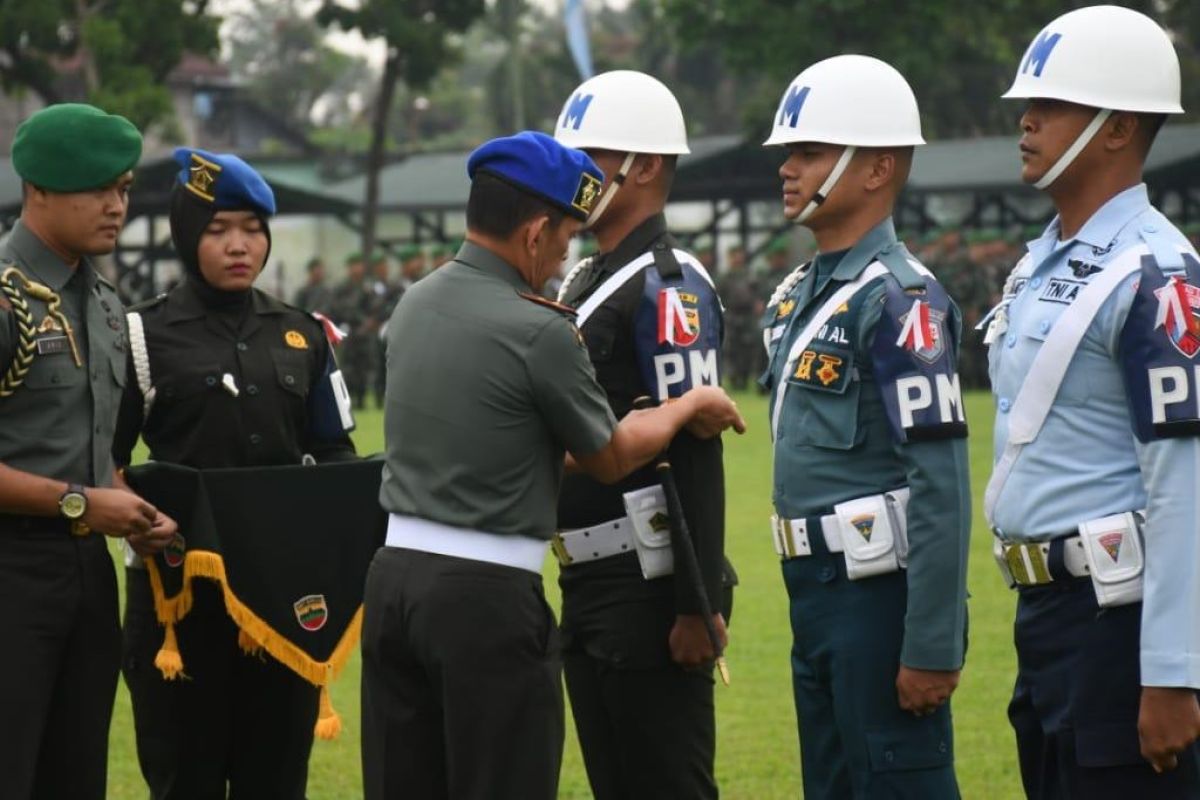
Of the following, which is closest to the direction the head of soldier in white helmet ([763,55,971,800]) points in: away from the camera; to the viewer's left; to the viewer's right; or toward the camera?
to the viewer's left

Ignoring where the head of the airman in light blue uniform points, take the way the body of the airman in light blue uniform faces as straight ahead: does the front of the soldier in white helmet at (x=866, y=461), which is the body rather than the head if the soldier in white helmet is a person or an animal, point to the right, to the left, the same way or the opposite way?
the same way

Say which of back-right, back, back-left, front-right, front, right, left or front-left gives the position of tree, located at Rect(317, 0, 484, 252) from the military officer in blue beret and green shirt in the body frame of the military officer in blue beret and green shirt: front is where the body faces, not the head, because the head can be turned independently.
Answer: front-left

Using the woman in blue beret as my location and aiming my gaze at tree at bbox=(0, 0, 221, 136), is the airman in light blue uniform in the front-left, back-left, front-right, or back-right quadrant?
back-right

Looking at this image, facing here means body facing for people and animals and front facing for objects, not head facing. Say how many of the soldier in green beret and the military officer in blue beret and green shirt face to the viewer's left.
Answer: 0

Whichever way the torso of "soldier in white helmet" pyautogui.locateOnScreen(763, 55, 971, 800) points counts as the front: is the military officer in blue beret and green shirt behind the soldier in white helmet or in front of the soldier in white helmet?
in front

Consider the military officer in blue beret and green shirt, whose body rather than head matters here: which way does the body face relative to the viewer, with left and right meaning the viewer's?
facing away from the viewer and to the right of the viewer

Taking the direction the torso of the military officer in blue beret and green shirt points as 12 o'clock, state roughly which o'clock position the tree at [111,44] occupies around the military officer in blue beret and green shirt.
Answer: The tree is roughly at 10 o'clock from the military officer in blue beret and green shirt.

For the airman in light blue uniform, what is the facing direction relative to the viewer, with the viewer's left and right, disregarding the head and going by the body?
facing the viewer and to the left of the viewer

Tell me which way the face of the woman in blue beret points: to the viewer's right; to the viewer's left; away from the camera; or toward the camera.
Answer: toward the camera

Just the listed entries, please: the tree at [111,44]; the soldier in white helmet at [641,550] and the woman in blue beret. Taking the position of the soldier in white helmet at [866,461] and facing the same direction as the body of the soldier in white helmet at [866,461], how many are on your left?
0

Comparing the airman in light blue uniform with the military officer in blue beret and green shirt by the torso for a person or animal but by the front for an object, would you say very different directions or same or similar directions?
very different directions

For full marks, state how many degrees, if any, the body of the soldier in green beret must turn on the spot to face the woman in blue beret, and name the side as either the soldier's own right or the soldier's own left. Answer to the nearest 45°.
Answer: approximately 90° to the soldier's own left

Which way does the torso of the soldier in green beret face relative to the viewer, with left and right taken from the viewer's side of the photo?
facing the viewer and to the right of the viewer

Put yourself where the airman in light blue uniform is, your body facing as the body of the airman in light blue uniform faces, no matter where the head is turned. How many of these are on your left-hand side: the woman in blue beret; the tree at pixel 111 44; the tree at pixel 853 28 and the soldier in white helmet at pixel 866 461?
0

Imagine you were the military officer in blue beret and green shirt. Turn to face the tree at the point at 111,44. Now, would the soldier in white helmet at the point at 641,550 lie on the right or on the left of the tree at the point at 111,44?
right

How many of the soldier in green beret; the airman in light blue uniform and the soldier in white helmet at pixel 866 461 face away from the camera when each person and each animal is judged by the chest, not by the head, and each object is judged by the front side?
0
